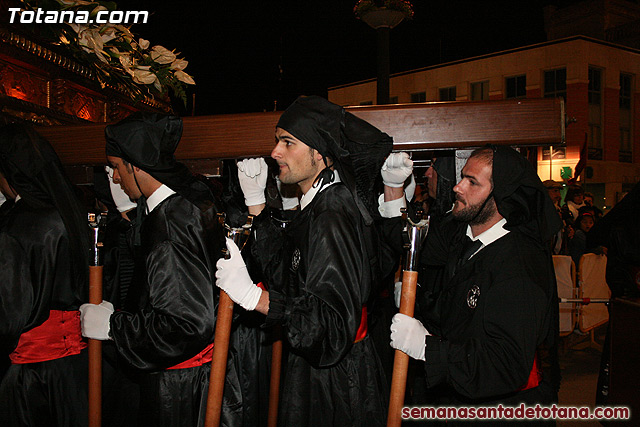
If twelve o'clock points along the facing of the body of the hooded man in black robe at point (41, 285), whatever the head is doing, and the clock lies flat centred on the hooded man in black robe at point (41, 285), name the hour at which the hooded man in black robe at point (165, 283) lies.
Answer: the hooded man in black robe at point (165, 283) is roughly at 6 o'clock from the hooded man in black robe at point (41, 285).

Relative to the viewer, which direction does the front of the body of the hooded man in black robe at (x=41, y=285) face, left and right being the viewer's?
facing away from the viewer and to the left of the viewer

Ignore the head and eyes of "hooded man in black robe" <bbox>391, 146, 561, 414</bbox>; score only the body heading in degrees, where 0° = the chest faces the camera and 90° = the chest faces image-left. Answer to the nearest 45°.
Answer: approximately 45°

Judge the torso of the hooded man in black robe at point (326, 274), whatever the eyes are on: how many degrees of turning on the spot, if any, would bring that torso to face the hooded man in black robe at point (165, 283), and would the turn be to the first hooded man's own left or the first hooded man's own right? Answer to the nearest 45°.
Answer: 0° — they already face them

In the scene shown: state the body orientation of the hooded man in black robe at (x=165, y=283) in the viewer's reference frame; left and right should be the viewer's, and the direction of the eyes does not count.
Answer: facing to the left of the viewer

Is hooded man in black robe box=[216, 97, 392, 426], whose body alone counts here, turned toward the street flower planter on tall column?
no

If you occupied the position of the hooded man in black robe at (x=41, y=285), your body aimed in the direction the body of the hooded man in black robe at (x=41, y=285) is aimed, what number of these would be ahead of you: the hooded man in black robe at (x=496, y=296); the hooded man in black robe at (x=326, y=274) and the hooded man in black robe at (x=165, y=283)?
0

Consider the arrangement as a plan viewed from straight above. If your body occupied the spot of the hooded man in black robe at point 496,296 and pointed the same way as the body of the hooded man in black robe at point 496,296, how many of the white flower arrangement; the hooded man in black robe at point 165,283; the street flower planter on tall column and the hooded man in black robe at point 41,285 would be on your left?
0

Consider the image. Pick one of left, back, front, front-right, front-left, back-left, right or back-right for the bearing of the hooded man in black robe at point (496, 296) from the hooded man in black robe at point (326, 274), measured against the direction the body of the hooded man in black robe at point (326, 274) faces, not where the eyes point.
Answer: back

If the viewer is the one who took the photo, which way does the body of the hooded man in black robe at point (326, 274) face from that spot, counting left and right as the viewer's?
facing to the left of the viewer

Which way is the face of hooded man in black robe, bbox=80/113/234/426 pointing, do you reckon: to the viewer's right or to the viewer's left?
to the viewer's left

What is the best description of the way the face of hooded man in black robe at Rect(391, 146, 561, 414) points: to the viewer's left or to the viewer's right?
to the viewer's left

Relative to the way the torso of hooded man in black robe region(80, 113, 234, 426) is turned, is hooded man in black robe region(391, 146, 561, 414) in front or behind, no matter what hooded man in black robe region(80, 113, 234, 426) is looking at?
behind

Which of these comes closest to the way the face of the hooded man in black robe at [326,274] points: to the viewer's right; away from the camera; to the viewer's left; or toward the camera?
to the viewer's left

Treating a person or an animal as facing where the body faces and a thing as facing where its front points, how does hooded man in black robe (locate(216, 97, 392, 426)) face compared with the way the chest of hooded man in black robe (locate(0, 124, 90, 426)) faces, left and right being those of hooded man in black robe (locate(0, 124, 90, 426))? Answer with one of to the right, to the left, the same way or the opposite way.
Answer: the same way

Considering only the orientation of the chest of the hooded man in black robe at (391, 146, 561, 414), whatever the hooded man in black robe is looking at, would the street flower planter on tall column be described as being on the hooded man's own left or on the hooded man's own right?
on the hooded man's own right

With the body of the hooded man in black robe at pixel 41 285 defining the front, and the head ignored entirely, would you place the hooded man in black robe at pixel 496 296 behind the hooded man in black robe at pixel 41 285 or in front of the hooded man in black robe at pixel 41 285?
behind

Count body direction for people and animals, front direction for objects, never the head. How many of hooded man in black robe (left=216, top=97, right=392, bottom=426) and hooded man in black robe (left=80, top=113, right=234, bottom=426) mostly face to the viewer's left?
2
